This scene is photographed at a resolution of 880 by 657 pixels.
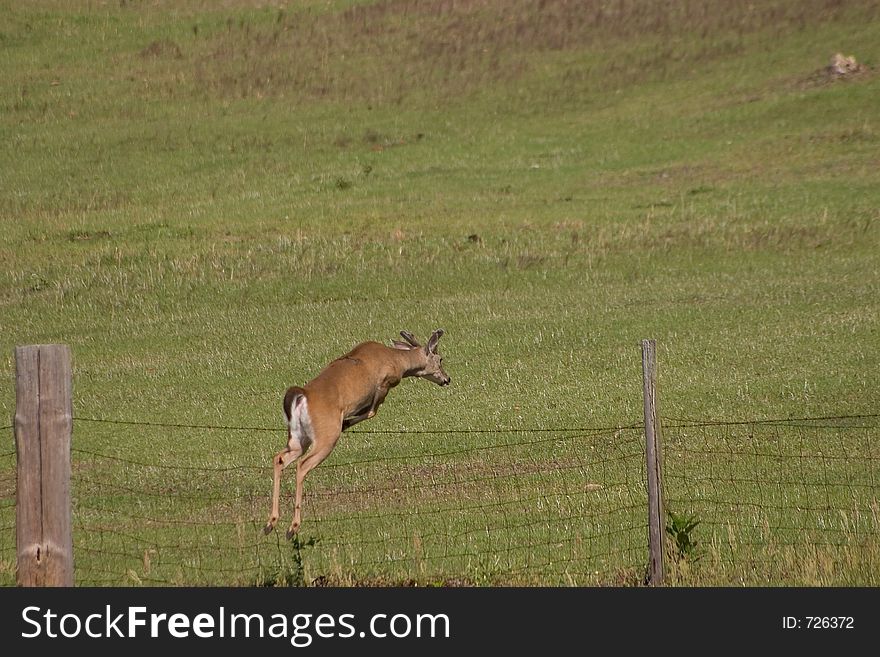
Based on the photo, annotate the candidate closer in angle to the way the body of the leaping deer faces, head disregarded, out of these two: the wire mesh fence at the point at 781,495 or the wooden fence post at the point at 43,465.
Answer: the wire mesh fence

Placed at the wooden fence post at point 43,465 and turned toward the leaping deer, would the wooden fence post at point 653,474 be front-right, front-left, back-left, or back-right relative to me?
front-right

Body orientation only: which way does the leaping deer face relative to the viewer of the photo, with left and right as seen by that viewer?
facing away from the viewer and to the right of the viewer

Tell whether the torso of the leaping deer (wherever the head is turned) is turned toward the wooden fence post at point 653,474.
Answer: no

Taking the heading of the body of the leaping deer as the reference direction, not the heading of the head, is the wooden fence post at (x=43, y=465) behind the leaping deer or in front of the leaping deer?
behind

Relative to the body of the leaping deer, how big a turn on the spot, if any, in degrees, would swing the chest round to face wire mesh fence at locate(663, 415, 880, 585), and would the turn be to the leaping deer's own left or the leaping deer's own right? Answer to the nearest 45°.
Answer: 0° — it already faces it
